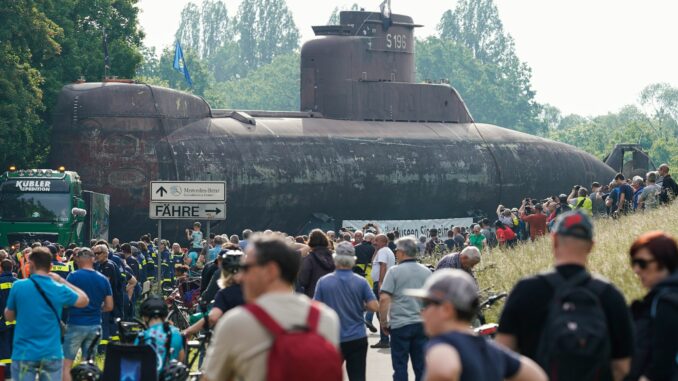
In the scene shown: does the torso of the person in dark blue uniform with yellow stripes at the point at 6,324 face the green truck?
yes

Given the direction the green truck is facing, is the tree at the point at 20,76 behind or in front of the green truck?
behind

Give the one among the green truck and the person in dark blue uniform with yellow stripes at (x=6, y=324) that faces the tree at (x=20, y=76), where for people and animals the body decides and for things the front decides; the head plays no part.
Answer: the person in dark blue uniform with yellow stripes

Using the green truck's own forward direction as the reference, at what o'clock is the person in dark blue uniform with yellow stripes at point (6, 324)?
The person in dark blue uniform with yellow stripes is roughly at 12 o'clock from the green truck.

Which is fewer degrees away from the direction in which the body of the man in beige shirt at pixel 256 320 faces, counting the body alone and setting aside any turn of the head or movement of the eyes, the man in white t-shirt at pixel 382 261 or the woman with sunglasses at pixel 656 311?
the man in white t-shirt

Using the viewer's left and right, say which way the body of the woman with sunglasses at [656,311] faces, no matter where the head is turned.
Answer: facing to the left of the viewer

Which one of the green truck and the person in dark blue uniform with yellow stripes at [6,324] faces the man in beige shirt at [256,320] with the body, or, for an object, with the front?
the green truck

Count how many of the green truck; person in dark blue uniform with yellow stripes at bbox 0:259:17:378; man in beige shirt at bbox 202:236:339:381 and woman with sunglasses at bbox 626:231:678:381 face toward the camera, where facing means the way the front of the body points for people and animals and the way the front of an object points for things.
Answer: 1

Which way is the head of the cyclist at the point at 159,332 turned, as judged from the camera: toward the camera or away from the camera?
away from the camera

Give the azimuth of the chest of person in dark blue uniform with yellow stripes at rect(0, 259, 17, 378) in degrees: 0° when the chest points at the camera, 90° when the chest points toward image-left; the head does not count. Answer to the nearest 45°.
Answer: approximately 180°

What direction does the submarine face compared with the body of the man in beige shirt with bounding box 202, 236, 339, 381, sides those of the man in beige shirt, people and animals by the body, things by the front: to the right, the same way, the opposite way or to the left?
to the left

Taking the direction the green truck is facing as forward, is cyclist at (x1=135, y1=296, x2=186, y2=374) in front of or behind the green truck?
in front

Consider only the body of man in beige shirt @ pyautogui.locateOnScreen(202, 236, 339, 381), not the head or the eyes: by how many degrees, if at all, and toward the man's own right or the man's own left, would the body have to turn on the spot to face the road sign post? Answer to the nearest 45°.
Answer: approximately 45° to the man's own right

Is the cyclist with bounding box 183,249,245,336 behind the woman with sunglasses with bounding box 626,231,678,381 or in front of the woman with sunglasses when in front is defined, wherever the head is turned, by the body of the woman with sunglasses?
in front

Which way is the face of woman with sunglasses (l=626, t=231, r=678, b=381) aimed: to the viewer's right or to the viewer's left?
to the viewer's left

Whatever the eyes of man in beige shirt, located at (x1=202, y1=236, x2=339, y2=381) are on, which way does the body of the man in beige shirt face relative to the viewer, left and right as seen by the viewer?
facing away from the viewer and to the left of the viewer

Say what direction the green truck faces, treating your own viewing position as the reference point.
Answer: facing the viewer
